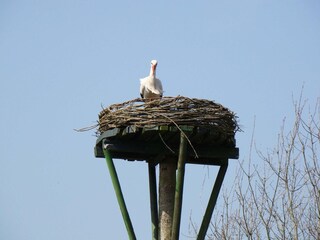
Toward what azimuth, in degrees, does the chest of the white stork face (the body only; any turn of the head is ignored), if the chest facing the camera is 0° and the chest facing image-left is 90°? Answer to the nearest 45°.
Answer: approximately 0°
